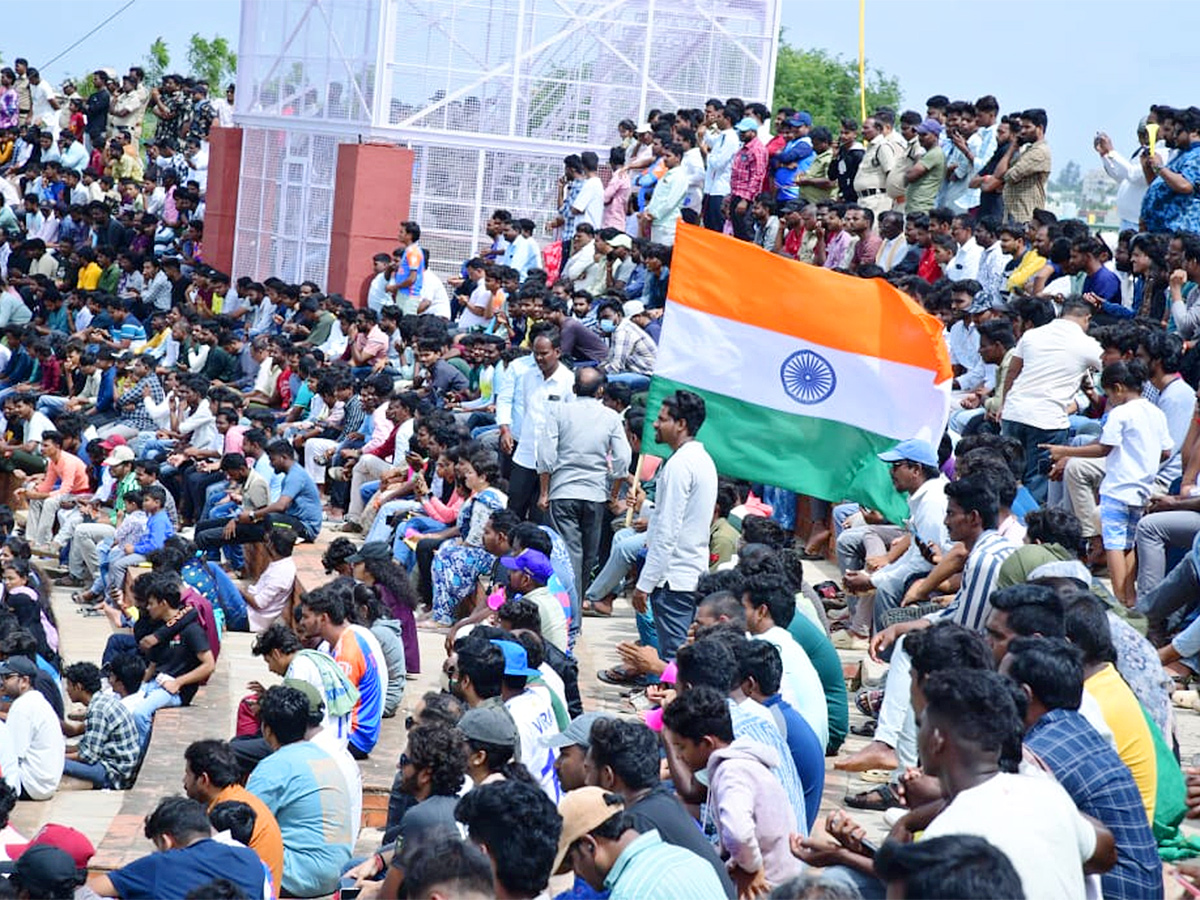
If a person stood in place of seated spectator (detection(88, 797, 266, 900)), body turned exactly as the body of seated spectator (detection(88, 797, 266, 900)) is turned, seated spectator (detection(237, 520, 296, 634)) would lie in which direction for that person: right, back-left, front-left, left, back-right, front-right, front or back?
front-right

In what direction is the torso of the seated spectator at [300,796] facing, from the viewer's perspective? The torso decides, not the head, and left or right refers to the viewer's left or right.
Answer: facing away from the viewer and to the left of the viewer

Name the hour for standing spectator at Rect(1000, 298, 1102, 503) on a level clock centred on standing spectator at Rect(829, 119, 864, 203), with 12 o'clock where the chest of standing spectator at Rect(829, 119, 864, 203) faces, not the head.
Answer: standing spectator at Rect(1000, 298, 1102, 503) is roughly at 10 o'clock from standing spectator at Rect(829, 119, 864, 203).

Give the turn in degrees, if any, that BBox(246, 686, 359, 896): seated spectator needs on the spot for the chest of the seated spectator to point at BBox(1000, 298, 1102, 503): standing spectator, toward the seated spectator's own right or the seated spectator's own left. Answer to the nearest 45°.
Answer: approximately 90° to the seated spectator's own right

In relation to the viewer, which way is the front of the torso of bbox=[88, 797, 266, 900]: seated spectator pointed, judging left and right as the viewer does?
facing away from the viewer and to the left of the viewer

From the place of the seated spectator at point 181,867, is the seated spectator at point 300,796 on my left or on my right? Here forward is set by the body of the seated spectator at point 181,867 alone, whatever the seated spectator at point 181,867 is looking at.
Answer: on my right
